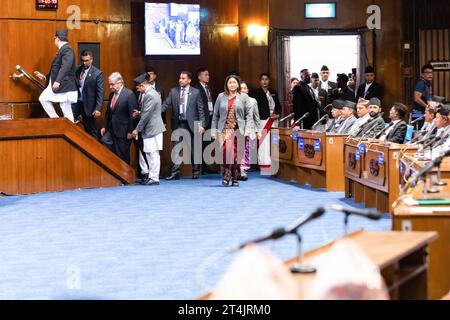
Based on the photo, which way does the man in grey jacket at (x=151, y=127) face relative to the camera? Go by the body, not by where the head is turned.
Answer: to the viewer's left

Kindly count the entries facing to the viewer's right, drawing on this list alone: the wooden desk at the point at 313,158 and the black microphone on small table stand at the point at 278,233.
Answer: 1

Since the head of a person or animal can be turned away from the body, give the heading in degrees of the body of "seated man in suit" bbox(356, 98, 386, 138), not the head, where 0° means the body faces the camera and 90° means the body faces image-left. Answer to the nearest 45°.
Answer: approximately 45°

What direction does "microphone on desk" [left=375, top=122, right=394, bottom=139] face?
to the viewer's right

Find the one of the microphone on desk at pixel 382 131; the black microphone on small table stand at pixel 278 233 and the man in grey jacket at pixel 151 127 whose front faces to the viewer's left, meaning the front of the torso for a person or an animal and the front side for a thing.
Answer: the man in grey jacket

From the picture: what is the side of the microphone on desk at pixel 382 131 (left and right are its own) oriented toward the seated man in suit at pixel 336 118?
left

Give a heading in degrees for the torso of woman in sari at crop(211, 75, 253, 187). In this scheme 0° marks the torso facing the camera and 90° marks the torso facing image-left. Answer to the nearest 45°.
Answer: approximately 0°

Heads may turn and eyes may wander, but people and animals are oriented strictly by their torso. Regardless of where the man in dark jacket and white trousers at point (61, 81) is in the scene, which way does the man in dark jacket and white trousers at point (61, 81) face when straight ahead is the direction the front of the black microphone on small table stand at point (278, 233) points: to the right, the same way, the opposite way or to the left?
the opposite way

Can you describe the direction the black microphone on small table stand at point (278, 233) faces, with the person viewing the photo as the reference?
facing to the right of the viewer

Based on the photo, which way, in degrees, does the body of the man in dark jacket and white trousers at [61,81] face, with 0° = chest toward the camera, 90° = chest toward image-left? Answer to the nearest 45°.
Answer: approximately 90°

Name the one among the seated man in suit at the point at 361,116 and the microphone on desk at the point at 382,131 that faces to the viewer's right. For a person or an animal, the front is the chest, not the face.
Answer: the microphone on desk

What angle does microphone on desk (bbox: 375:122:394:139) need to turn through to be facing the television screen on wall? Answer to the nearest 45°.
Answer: approximately 135° to its left
